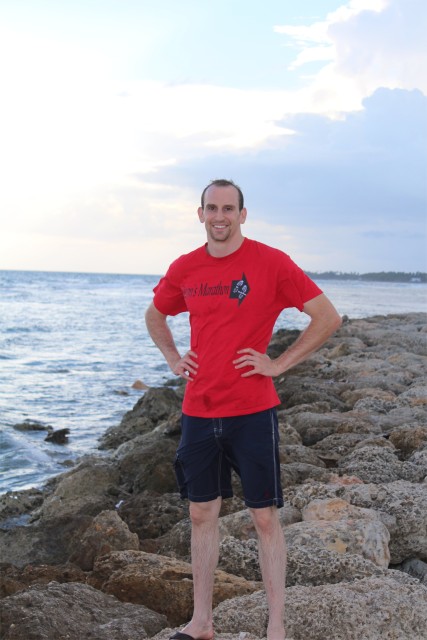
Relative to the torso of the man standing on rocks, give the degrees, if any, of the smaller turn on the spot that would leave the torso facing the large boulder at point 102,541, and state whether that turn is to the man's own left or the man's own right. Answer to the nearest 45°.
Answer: approximately 90° to the man's own right

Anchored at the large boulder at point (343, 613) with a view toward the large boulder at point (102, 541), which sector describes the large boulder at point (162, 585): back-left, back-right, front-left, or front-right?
front-left

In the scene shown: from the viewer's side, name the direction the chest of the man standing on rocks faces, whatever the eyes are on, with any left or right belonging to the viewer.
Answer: facing the viewer and to the left of the viewer

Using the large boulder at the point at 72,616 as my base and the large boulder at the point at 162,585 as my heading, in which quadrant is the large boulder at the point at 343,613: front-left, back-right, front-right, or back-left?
front-right

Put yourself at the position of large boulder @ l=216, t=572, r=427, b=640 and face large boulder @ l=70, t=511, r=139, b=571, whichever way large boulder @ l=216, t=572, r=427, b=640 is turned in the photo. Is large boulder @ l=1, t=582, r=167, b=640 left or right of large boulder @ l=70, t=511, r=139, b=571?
left
